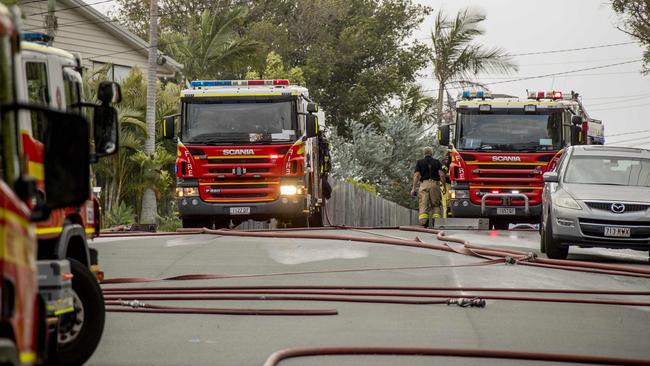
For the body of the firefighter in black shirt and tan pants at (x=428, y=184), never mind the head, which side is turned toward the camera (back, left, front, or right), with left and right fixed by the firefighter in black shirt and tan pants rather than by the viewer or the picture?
back

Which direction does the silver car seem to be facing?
toward the camera

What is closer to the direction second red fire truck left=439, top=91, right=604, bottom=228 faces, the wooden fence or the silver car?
the silver car

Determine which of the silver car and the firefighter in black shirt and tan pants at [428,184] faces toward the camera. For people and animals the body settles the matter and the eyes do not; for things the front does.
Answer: the silver car

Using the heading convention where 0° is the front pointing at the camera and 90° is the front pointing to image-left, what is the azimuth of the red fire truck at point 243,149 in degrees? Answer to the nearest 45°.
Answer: approximately 0°

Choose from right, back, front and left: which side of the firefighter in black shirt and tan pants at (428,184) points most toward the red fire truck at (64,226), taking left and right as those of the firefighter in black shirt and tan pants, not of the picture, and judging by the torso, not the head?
back

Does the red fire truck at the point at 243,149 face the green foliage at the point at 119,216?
no

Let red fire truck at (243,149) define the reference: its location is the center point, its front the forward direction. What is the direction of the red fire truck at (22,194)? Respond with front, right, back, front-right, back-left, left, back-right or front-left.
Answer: front

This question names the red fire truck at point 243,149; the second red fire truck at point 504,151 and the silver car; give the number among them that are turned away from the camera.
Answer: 0

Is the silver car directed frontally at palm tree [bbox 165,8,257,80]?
no

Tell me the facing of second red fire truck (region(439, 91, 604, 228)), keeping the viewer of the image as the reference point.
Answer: facing the viewer

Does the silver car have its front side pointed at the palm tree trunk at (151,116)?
no

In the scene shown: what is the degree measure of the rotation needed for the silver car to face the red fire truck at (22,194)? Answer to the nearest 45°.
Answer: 0° — it already faces it
